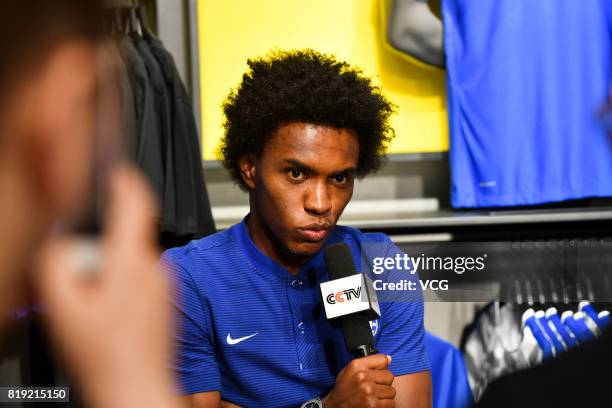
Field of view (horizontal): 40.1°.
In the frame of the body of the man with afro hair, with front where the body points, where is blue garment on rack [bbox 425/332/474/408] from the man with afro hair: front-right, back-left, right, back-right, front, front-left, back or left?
back-left

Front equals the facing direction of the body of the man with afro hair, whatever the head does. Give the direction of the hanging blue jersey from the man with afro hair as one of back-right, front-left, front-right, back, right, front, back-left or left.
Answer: back-left
